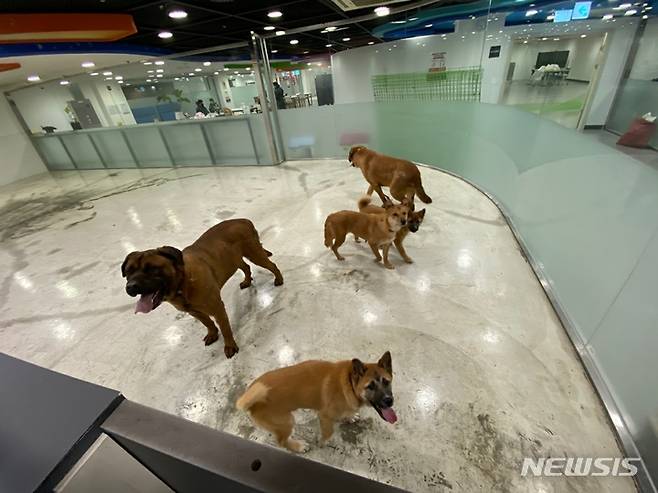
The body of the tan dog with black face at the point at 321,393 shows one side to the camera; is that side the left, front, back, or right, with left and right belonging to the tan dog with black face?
right

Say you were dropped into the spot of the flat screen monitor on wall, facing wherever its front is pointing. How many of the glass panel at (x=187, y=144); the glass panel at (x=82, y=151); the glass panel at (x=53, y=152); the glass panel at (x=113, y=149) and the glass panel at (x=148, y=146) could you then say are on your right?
5

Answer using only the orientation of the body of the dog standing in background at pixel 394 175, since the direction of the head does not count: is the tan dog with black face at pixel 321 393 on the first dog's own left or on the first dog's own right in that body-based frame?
on the first dog's own left

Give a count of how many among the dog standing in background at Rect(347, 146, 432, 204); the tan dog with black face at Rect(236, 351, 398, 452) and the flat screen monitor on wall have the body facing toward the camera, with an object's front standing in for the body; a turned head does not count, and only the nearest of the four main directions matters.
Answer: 1

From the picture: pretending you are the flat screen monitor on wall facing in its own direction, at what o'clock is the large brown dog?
The large brown dog is roughly at 1 o'clock from the flat screen monitor on wall.

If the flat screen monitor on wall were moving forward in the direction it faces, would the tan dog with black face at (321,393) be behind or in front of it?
in front

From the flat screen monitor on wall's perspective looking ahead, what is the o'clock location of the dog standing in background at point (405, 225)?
The dog standing in background is roughly at 1 o'clock from the flat screen monitor on wall.

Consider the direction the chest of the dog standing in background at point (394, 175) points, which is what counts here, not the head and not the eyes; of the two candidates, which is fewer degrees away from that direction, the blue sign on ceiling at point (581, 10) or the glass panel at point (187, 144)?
the glass panel

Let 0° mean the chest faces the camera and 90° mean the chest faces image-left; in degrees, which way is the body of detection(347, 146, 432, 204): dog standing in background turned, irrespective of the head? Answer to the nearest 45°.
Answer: approximately 90°

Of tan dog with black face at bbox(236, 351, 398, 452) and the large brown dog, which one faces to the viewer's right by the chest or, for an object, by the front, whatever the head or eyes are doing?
the tan dog with black face

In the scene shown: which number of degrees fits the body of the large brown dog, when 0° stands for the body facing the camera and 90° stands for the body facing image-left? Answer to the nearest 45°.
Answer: approximately 45°

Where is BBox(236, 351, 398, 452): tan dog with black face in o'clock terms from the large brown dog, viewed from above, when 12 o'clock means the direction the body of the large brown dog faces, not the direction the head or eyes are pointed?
The tan dog with black face is roughly at 10 o'clock from the large brown dog.
